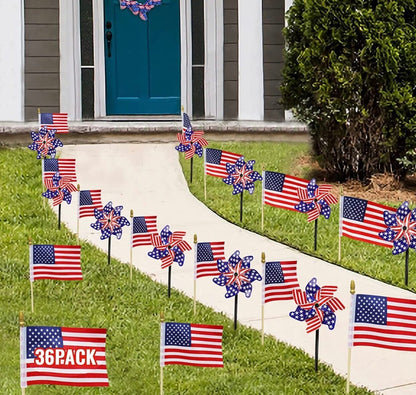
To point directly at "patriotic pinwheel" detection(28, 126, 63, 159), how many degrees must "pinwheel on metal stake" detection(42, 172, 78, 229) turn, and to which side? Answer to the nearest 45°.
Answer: approximately 180°

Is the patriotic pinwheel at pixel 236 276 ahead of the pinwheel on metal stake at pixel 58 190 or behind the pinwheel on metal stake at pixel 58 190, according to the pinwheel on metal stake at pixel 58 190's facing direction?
ahead

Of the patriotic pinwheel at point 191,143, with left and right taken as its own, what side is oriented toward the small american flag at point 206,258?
front

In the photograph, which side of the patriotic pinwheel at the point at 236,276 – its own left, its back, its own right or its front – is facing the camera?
front

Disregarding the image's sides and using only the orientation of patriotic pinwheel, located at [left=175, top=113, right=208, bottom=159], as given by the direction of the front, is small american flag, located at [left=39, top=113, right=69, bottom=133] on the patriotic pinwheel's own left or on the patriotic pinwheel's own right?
on the patriotic pinwheel's own right

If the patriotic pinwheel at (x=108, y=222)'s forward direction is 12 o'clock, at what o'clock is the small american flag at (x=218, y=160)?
The small american flag is roughly at 7 o'clock from the patriotic pinwheel.

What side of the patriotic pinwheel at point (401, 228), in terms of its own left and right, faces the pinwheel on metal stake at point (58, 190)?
right

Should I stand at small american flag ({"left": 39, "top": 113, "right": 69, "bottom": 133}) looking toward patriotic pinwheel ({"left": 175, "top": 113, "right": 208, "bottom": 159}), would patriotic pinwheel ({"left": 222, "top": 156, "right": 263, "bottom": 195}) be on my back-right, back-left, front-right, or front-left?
front-right

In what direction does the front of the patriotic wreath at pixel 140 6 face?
toward the camera

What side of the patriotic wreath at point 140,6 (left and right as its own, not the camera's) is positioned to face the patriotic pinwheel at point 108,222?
front

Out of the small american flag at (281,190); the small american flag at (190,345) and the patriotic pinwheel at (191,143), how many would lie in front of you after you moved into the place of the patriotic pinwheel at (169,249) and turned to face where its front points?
1

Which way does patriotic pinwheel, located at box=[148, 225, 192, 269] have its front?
toward the camera

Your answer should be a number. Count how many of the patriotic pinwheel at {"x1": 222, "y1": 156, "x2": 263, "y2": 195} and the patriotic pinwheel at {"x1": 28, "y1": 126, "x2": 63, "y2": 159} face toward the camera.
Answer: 2

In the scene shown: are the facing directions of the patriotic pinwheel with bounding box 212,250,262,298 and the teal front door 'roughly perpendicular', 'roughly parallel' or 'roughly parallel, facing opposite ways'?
roughly parallel

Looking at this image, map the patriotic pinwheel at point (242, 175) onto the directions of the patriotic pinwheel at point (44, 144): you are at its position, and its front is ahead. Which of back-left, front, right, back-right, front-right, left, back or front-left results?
front-left
